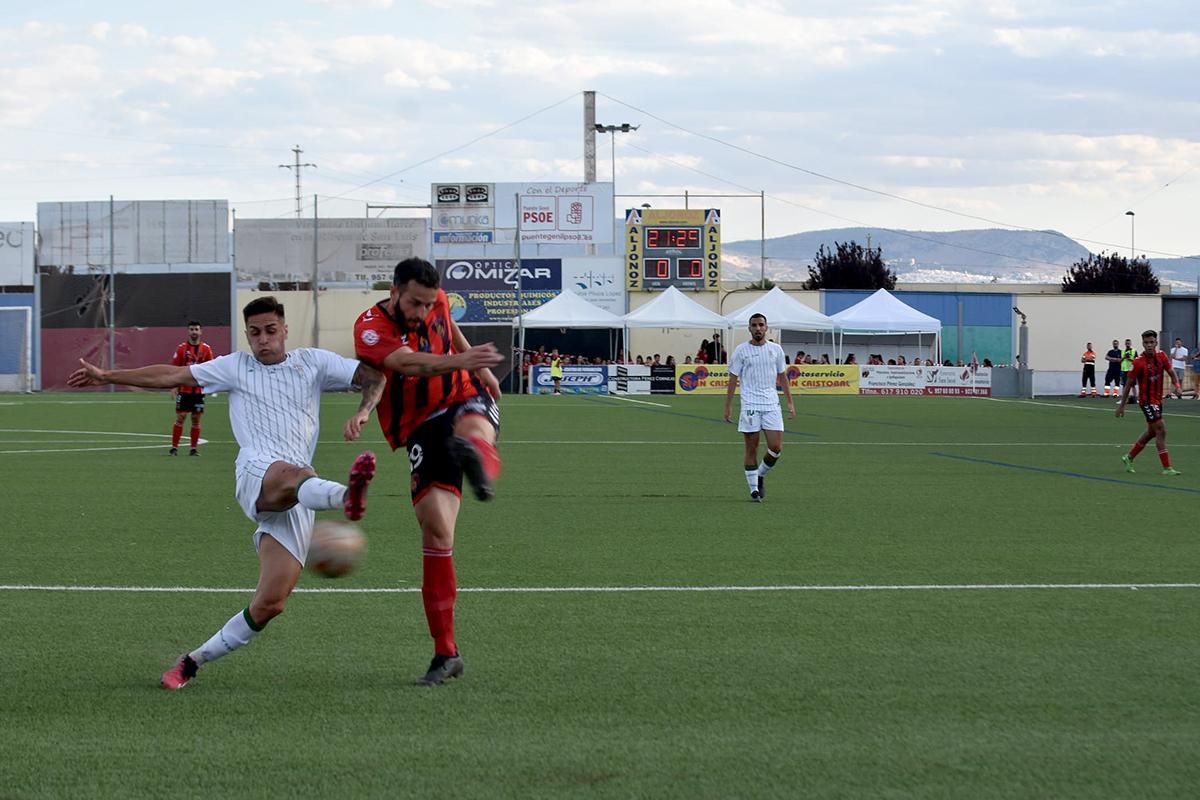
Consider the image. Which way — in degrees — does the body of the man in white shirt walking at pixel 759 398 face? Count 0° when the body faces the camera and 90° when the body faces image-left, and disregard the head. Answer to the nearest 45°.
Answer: approximately 0°

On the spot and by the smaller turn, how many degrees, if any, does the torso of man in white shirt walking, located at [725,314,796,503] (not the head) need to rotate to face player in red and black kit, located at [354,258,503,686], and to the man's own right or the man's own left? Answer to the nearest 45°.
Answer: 0° — they already face them

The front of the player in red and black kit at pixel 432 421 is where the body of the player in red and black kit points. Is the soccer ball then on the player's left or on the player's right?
on the player's right

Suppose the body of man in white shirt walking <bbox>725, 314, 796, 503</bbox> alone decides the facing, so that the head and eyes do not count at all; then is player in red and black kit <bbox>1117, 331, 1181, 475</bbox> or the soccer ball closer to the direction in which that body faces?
the soccer ball

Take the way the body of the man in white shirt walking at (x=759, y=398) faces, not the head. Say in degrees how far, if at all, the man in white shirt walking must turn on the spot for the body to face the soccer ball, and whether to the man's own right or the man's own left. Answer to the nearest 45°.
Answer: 0° — they already face it
